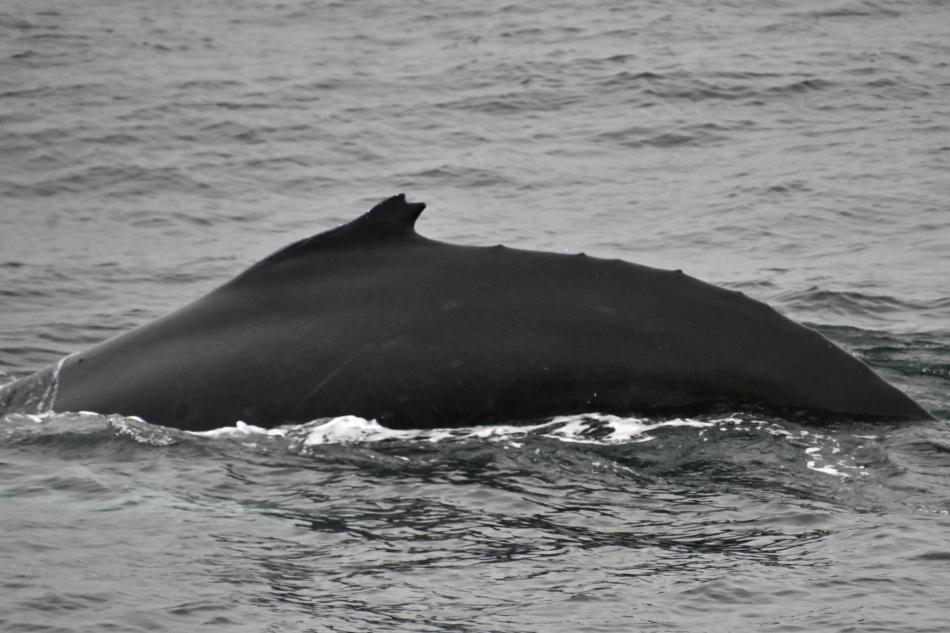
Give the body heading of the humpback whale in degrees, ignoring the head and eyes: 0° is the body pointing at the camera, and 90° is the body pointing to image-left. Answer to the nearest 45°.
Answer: approximately 90°
